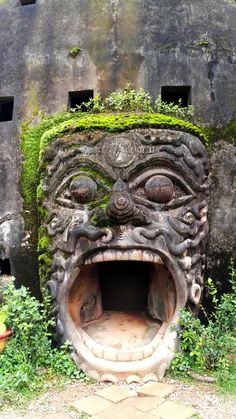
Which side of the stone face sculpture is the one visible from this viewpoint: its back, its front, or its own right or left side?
front

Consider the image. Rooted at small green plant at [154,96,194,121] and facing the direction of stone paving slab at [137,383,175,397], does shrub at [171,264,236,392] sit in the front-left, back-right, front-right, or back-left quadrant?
front-left

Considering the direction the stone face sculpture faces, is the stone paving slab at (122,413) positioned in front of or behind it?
in front

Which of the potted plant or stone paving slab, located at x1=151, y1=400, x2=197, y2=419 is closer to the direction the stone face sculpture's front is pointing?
the stone paving slab

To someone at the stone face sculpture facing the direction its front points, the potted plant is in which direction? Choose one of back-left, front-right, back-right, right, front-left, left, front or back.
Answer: right
